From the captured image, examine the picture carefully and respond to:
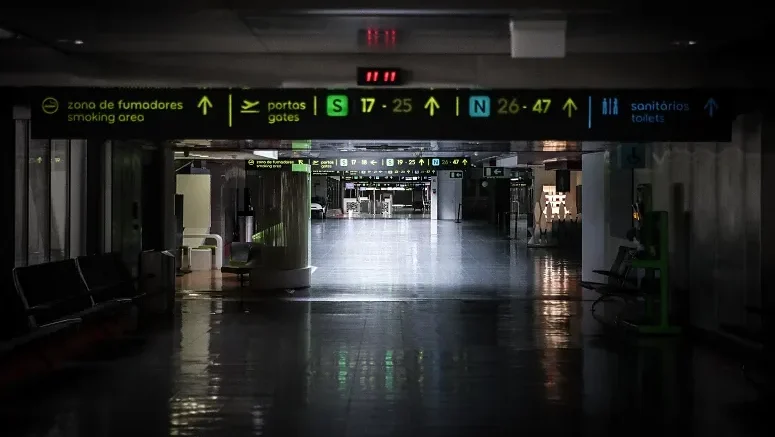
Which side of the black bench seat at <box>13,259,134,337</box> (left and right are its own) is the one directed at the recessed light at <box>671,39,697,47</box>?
front

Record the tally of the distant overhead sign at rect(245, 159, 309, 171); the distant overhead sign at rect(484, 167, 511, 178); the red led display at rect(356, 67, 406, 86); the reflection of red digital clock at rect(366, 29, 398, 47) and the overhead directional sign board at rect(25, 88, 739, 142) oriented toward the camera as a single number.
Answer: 5

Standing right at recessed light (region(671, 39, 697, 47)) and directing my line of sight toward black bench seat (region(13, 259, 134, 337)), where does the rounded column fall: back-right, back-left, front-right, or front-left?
front-right

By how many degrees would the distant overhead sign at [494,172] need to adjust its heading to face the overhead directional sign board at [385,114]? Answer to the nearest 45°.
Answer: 0° — it already faces it

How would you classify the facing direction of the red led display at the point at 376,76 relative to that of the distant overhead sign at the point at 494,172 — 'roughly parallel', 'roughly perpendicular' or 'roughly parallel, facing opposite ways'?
roughly parallel

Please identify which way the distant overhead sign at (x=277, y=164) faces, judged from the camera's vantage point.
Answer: facing the viewer

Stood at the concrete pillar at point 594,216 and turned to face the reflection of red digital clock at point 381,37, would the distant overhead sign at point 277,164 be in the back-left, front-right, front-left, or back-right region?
back-right

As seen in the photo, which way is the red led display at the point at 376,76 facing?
toward the camera

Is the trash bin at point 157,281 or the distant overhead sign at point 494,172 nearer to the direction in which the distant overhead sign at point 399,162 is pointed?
the trash bin

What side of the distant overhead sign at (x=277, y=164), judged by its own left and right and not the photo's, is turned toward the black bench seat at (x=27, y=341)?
front

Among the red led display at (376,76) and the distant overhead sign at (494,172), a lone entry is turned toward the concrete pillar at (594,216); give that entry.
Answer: the distant overhead sign

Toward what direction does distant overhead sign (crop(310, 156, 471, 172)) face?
toward the camera

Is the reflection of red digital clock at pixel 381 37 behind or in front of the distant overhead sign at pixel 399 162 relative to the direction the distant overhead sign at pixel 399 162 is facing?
in front
